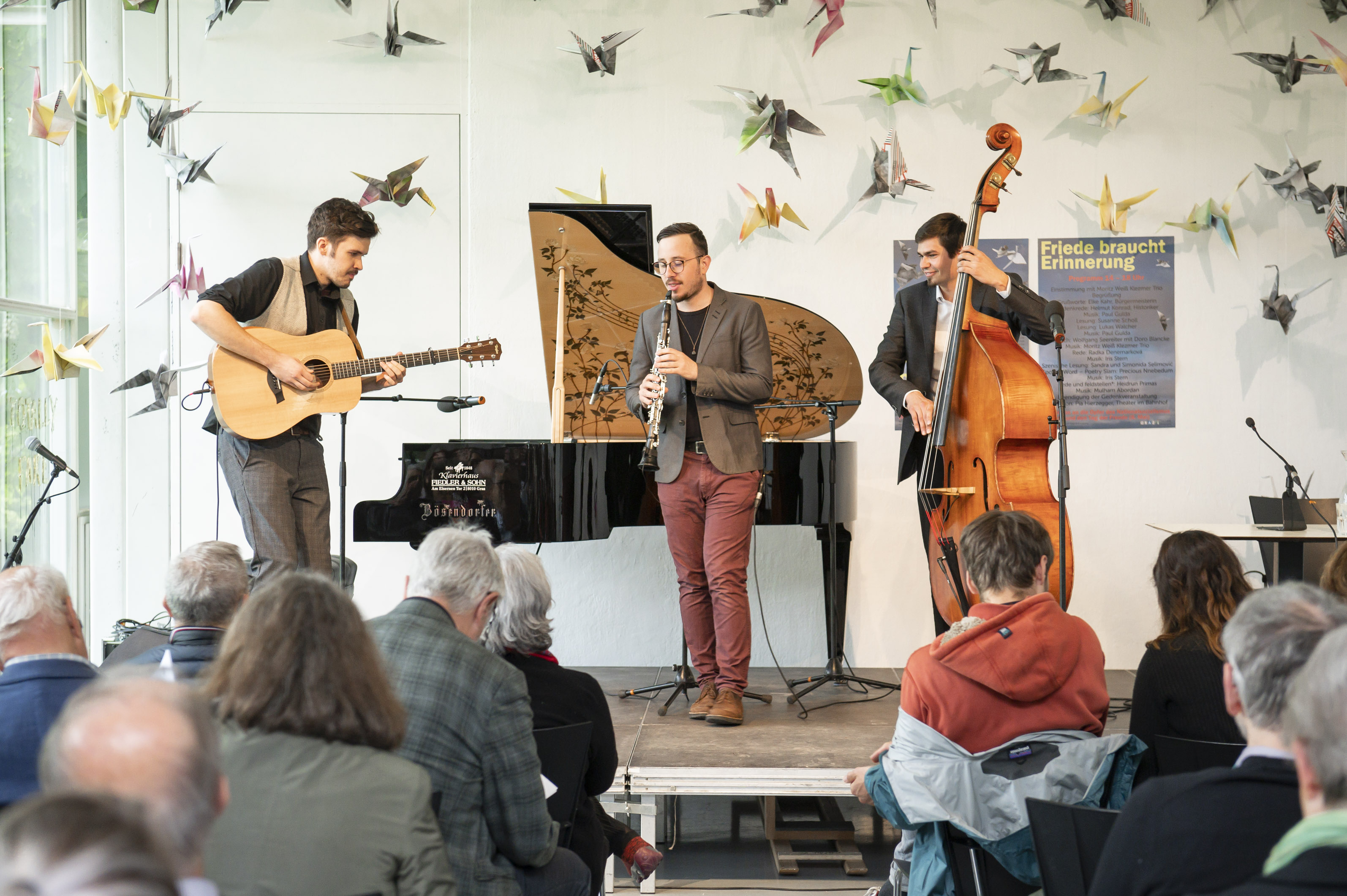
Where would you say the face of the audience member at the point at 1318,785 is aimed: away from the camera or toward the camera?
away from the camera

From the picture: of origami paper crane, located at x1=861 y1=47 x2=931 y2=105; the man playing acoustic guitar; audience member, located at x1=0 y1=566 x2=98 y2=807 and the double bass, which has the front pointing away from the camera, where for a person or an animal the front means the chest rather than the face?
the audience member

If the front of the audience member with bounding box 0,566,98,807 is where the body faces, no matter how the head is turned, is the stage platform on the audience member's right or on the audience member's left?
on the audience member's right

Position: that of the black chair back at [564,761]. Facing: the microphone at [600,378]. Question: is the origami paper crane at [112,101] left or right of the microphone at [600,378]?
left

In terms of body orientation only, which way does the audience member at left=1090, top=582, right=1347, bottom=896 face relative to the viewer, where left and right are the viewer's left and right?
facing away from the viewer

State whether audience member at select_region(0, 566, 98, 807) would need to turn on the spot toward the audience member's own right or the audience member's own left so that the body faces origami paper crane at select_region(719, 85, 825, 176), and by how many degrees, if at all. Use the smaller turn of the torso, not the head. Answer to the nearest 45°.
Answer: approximately 45° to the audience member's own right

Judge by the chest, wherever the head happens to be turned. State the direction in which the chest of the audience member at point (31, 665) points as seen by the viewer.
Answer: away from the camera

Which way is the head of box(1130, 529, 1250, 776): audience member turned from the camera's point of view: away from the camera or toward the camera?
away from the camera

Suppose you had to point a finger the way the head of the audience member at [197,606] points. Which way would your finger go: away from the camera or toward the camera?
away from the camera

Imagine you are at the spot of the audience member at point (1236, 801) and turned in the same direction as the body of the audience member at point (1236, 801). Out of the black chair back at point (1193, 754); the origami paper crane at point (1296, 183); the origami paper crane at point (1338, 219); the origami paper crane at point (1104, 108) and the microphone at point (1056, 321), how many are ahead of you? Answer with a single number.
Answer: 5

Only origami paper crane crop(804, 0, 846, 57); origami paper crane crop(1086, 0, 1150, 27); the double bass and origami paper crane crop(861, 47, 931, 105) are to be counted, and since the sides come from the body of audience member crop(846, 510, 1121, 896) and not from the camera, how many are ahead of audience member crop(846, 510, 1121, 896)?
4

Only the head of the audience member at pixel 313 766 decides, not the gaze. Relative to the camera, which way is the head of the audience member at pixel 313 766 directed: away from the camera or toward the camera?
away from the camera
